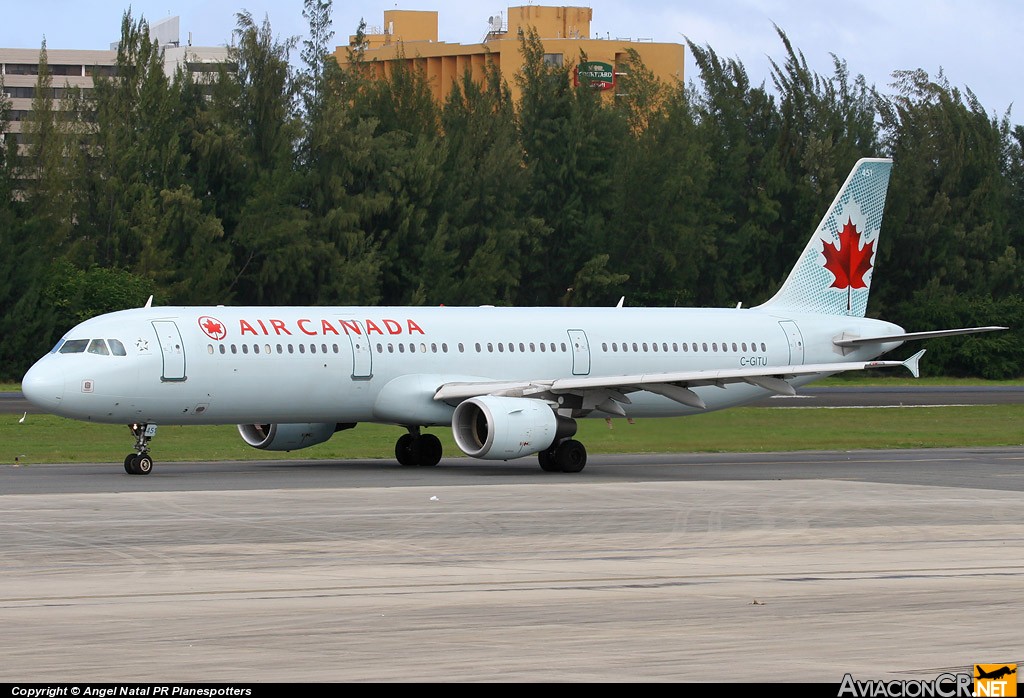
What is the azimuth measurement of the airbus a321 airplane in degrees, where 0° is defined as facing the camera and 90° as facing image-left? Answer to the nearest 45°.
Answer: approximately 45°
